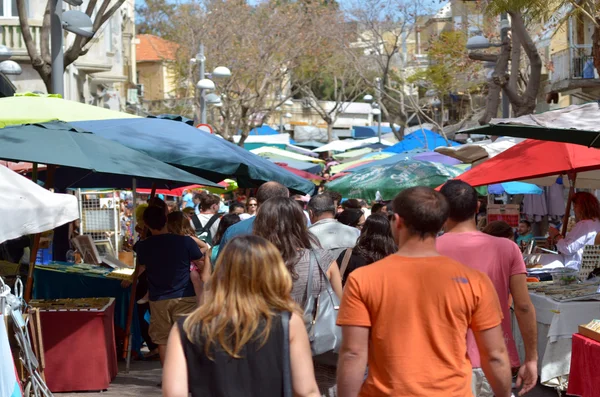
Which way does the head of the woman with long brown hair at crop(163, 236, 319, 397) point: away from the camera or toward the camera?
away from the camera

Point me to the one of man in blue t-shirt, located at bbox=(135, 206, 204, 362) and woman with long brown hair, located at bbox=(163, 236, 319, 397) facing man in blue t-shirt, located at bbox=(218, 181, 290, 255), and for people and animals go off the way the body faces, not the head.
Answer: the woman with long brown hair

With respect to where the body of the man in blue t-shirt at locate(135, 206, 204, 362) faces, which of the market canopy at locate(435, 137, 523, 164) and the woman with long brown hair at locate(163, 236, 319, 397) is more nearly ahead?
the market canopy

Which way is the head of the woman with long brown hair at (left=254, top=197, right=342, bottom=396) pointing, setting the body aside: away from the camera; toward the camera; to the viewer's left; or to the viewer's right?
away from the camera

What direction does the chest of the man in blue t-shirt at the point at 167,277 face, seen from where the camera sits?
away from the camera

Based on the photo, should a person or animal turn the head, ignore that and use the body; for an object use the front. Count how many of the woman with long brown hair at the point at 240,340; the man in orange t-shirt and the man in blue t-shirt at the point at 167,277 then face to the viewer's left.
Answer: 0

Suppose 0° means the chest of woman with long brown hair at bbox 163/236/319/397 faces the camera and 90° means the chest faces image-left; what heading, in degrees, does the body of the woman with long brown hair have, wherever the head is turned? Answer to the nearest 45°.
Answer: approximately 180°

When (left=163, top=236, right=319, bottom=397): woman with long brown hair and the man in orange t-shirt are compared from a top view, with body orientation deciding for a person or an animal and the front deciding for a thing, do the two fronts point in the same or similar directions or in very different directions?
same or similar directions

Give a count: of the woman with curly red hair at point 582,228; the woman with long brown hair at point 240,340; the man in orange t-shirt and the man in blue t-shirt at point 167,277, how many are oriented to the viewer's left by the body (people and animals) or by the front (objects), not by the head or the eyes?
1

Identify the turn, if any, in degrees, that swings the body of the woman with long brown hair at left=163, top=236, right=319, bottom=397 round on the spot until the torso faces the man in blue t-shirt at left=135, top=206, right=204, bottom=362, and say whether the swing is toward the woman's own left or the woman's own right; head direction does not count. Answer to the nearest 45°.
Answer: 0° — they already face them

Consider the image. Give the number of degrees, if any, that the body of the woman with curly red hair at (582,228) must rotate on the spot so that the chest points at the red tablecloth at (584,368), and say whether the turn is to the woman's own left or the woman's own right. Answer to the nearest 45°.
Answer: approximately 90° to the woman's own left

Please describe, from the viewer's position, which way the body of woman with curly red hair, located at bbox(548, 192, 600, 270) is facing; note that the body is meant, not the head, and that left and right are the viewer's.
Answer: facing to the left of the viewer

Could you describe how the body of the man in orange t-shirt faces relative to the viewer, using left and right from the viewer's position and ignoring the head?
facing away from the viewer
